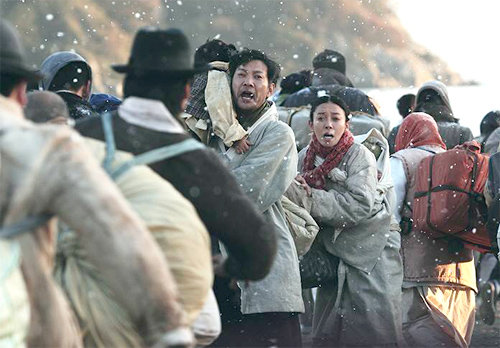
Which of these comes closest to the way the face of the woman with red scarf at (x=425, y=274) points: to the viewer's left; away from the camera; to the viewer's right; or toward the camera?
away from the camera

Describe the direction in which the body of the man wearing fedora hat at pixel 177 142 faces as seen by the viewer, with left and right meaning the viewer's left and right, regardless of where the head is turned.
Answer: facing away from the viewer and to the right of the viewer

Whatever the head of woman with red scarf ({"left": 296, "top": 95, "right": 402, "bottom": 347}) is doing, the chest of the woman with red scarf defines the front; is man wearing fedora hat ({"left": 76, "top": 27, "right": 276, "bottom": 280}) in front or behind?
in front

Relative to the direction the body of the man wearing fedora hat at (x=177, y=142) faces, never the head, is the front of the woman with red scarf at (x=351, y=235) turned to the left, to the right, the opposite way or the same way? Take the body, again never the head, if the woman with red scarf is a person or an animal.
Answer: the opposite way

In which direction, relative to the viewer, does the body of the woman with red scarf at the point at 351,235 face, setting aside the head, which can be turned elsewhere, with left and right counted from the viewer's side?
facing the viewer and to the left of the viewer
